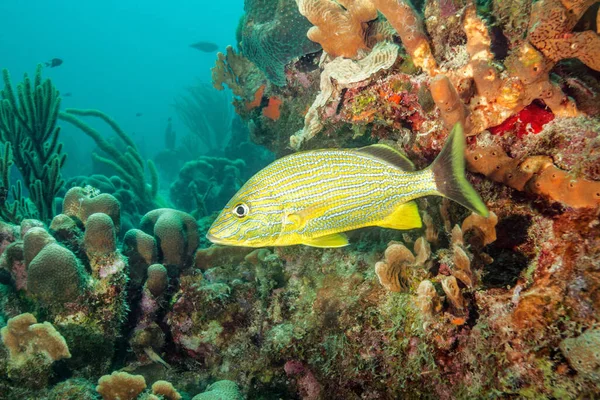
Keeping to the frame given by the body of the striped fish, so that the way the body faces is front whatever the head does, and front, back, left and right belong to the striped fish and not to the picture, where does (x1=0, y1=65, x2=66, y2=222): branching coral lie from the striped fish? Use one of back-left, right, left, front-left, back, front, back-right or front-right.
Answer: front-right

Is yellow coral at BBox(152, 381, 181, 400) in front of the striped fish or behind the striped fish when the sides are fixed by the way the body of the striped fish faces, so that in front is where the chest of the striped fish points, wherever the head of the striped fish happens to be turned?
in front

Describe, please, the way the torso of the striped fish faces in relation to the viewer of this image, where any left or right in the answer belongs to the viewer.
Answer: facing to the left of the viewer

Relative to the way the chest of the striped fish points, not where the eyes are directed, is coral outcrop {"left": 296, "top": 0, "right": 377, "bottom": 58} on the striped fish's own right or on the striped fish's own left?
on the striped fish's own right

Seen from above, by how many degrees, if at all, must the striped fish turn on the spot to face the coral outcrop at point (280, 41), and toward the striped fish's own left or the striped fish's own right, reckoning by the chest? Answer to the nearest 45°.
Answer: approximately 90° to the striped fish's own right

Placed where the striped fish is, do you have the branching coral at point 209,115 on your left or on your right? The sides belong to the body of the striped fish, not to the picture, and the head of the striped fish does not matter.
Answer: on your right

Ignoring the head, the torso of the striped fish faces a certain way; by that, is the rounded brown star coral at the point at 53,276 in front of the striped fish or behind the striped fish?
in front

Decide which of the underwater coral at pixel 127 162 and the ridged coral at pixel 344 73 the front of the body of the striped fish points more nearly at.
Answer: the underwater coral

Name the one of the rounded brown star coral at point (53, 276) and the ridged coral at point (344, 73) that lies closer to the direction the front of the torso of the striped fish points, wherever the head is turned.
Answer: the rounded brown star coral

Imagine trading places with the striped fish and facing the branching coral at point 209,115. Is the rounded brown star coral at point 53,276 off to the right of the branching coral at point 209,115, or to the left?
left

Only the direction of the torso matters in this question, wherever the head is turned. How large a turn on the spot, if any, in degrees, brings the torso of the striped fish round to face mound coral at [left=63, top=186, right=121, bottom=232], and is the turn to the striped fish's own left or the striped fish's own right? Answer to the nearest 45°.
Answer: approximately 45° to the striped fish's own right

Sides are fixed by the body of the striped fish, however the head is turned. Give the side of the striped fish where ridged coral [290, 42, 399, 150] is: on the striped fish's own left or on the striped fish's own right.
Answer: on the striped fish's own right
